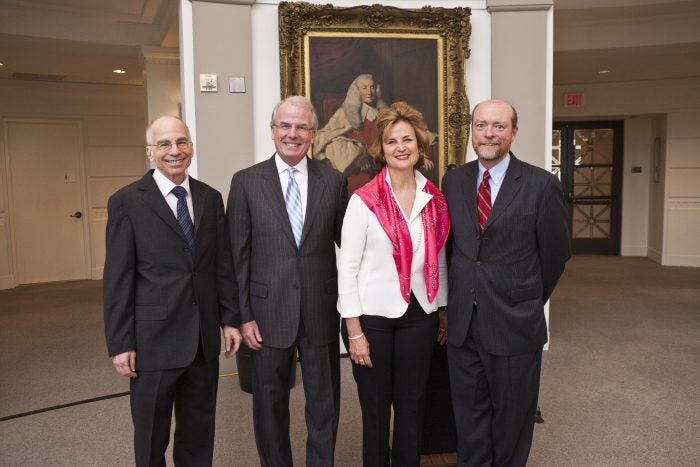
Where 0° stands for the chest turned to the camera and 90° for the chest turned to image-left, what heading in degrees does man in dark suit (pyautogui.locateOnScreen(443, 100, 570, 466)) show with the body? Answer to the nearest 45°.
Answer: approximately 45°

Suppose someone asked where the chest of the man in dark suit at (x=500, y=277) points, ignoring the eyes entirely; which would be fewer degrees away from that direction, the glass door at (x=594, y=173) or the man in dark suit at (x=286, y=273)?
the man in dark suit

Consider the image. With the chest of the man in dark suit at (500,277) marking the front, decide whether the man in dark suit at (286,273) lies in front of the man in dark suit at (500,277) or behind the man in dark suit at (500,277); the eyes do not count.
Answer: in front

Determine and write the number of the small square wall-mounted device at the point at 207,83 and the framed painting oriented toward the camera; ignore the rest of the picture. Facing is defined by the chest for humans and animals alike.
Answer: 2

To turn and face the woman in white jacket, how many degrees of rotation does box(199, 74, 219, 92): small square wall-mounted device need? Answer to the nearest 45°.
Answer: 0° — it already faces them

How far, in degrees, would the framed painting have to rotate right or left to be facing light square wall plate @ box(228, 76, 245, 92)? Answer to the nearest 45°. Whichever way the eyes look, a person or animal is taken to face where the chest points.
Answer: approximately 90° to its right

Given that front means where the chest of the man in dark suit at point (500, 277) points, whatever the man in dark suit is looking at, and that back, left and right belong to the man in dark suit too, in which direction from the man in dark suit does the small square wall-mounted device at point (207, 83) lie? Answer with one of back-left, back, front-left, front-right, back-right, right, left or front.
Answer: right

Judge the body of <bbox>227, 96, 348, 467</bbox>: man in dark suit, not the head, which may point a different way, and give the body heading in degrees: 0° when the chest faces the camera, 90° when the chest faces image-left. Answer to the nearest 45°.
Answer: approximately 0°

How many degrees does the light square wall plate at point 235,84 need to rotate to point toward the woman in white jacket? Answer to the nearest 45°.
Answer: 0° — it already faces them

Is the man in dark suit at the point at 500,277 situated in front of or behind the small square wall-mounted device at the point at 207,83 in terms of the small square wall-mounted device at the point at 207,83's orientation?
in front

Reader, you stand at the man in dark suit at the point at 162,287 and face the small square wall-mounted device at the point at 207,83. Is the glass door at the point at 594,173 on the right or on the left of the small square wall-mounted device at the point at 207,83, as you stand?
right
